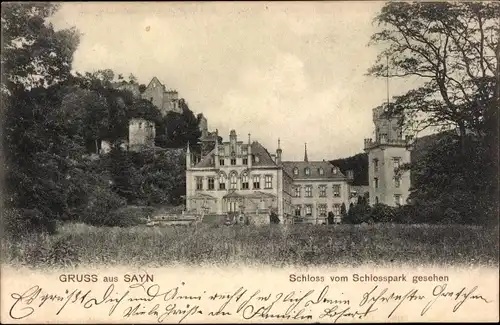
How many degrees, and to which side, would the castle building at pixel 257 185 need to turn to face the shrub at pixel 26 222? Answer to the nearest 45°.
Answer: approximately 45° to its right

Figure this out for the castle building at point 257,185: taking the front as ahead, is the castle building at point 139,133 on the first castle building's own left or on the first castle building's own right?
on the first castle building's own right

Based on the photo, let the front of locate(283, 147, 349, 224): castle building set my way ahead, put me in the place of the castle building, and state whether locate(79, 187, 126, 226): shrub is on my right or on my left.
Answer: on my right

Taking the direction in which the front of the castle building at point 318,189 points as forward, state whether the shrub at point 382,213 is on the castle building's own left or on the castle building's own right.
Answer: on the castle building's own left

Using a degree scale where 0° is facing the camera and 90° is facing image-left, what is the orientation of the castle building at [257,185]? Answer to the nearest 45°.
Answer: approximately 0°

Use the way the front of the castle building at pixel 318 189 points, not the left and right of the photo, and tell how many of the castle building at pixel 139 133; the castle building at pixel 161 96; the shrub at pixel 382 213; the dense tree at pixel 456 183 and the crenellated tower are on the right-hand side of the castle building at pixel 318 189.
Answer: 2

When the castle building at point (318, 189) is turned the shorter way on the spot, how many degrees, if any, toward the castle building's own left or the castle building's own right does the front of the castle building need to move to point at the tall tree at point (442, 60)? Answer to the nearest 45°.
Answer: approximately 45° to the castle building's own left

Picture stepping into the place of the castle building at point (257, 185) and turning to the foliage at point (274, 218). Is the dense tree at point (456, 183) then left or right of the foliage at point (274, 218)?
left

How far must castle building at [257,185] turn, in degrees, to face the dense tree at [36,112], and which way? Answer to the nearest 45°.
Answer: approximately 45° to its right

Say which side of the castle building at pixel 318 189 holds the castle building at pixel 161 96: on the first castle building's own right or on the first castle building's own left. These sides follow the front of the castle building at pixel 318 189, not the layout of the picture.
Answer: on the first castle building's own right

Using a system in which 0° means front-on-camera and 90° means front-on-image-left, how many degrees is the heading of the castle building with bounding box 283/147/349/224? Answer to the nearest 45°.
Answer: approximately 0°

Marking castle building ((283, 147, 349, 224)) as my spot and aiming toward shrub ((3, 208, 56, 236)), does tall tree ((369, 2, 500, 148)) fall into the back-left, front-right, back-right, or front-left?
back-left
